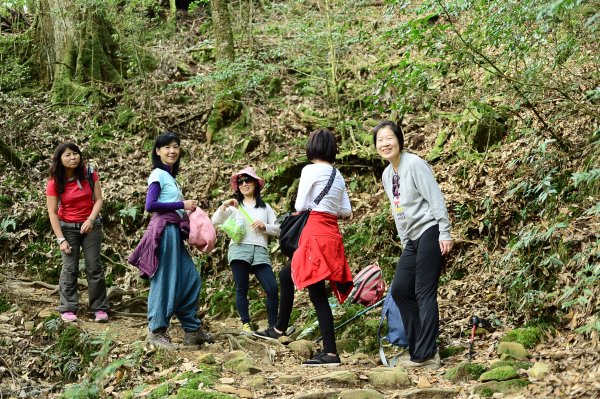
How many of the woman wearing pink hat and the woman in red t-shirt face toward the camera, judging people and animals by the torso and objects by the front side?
2

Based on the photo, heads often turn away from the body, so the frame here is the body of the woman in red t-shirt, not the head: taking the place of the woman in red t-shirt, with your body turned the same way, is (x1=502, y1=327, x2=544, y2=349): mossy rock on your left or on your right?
on your left

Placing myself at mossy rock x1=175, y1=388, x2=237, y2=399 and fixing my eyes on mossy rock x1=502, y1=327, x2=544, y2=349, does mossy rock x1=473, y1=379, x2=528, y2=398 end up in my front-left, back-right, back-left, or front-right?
front-right

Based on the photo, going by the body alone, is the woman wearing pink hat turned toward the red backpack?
no

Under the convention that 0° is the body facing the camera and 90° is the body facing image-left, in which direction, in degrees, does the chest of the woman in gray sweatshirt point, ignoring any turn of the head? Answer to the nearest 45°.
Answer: approximately 45°

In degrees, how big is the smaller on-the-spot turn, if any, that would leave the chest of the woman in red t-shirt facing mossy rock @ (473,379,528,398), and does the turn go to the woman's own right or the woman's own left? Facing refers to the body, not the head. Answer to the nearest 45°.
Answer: approximately 45° to the woman's own left

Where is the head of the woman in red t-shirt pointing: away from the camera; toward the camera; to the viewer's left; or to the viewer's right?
toward the camera

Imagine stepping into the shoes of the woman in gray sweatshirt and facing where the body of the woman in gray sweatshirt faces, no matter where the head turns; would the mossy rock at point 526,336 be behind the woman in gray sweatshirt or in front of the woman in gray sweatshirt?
behind

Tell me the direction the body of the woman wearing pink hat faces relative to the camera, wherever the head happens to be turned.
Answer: toward the camera

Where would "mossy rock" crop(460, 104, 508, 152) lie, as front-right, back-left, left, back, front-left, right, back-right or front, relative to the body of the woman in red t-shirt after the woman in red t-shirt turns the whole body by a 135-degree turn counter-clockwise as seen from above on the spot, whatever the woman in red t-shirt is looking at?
front-right

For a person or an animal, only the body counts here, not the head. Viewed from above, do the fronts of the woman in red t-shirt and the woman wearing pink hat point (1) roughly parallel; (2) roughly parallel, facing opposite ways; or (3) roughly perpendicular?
roughly parallel

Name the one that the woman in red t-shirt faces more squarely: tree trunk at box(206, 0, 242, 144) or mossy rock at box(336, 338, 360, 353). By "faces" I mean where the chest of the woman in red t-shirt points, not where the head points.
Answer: the mossy rock

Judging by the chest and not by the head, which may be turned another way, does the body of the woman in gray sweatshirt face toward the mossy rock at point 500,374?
no

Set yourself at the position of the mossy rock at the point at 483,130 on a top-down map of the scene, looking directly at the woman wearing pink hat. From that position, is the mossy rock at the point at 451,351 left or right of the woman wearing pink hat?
left

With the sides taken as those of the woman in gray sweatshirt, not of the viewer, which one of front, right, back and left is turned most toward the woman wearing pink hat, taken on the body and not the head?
right

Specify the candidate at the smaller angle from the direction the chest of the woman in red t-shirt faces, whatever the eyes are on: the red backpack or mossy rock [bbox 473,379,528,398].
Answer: the mossy rock

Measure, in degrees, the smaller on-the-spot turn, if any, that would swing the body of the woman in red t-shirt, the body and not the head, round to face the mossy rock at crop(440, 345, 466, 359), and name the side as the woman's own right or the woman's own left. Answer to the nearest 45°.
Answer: approximately 45° to the woman's own left

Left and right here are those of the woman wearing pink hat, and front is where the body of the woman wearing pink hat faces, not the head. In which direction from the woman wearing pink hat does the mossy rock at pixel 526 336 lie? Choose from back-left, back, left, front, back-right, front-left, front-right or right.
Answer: front-left

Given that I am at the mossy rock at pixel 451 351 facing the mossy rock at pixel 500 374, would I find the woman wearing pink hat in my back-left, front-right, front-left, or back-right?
back-right
